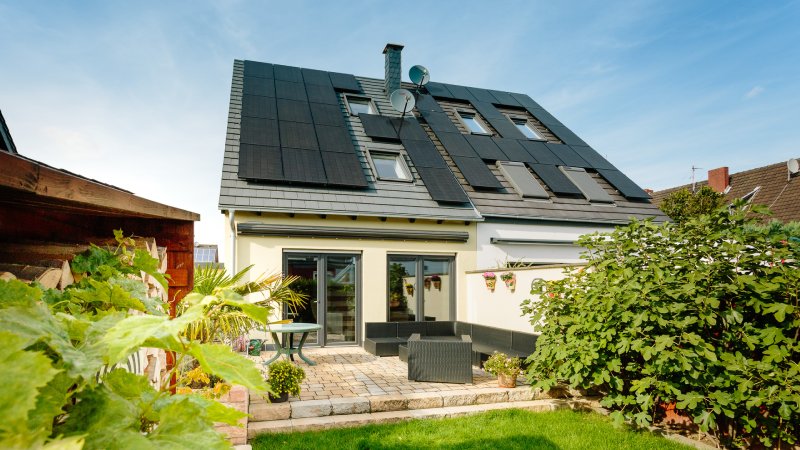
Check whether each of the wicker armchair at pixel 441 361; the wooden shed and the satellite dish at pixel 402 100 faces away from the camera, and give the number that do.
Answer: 1

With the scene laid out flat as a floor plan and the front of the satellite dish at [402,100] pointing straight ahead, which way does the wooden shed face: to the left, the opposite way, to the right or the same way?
to the left

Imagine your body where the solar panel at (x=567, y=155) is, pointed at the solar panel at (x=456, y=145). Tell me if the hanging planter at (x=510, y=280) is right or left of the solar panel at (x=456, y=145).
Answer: left

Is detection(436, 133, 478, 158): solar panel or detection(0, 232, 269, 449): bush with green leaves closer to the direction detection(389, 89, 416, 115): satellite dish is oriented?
the bush with green leaves

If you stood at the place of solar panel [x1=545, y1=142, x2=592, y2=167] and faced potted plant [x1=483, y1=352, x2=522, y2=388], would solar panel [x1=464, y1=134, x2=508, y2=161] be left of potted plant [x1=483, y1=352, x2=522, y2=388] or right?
right

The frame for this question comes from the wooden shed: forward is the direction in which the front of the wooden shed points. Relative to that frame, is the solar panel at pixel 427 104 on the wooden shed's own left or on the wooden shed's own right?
on the wooden shed's own left

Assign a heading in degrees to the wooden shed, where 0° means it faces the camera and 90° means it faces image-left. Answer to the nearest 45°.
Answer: approximately 315°

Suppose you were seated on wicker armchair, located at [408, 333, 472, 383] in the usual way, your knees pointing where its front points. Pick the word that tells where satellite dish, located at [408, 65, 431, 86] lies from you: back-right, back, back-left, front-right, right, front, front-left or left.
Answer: front

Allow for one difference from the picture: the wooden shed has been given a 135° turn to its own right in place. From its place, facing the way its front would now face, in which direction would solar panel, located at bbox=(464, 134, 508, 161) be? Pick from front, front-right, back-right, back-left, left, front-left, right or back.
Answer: back-right

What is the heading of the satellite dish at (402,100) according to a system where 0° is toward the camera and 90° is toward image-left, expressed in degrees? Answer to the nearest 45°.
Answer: approximately 0°

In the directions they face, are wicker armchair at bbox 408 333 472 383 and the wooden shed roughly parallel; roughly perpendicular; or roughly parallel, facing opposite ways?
roughly perpendicular

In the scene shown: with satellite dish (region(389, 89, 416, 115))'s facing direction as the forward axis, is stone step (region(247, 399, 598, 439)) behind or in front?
in front
